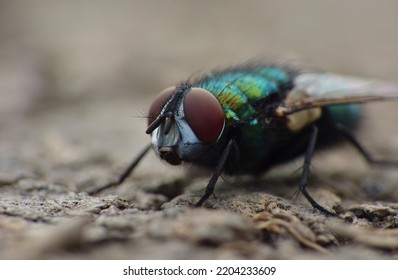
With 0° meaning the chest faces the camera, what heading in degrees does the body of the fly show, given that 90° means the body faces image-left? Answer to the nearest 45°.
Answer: approximately 45°
